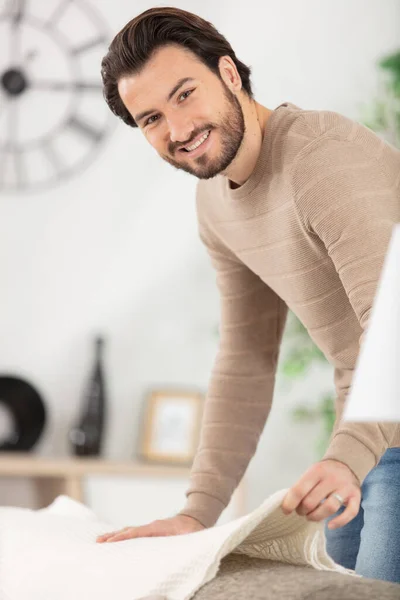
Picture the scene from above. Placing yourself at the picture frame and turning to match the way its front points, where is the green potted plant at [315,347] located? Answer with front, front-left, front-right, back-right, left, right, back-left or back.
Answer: left

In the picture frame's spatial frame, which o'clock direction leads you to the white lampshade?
The white lampshade is roughly at 12 o'clock from the picture frame.

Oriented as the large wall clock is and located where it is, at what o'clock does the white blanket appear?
The white blanket is roughly at 12 o'clock from the large wall clock.

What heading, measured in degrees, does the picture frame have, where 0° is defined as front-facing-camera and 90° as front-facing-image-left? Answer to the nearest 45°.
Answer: approximately 0°

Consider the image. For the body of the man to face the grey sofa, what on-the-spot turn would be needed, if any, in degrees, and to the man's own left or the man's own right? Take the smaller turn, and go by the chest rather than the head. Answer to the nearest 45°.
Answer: approximately 45° to the man's own left

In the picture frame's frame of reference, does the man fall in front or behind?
in front

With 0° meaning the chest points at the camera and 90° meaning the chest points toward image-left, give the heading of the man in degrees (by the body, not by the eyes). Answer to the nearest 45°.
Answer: approximately 45°

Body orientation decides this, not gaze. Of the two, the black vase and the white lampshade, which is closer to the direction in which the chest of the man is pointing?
the white lampshade

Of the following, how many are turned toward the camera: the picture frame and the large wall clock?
2

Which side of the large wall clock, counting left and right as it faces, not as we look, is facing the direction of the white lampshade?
front
